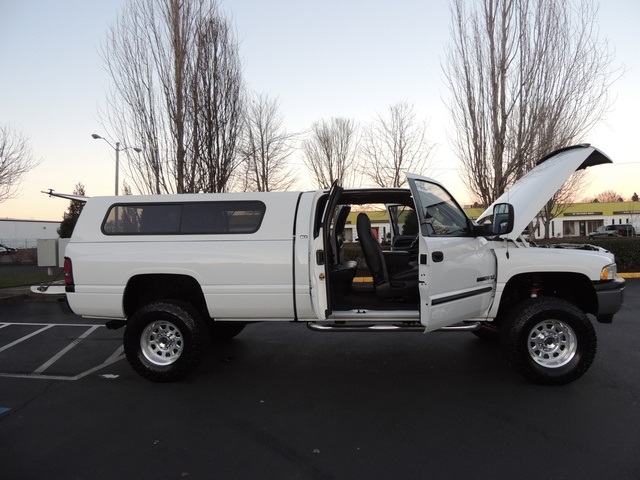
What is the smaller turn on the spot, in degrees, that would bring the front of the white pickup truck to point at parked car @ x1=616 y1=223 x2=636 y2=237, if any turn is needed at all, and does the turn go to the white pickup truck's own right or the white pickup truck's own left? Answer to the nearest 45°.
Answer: approximately 45° to the white pickup truck's own left

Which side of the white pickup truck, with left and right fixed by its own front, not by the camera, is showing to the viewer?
right
